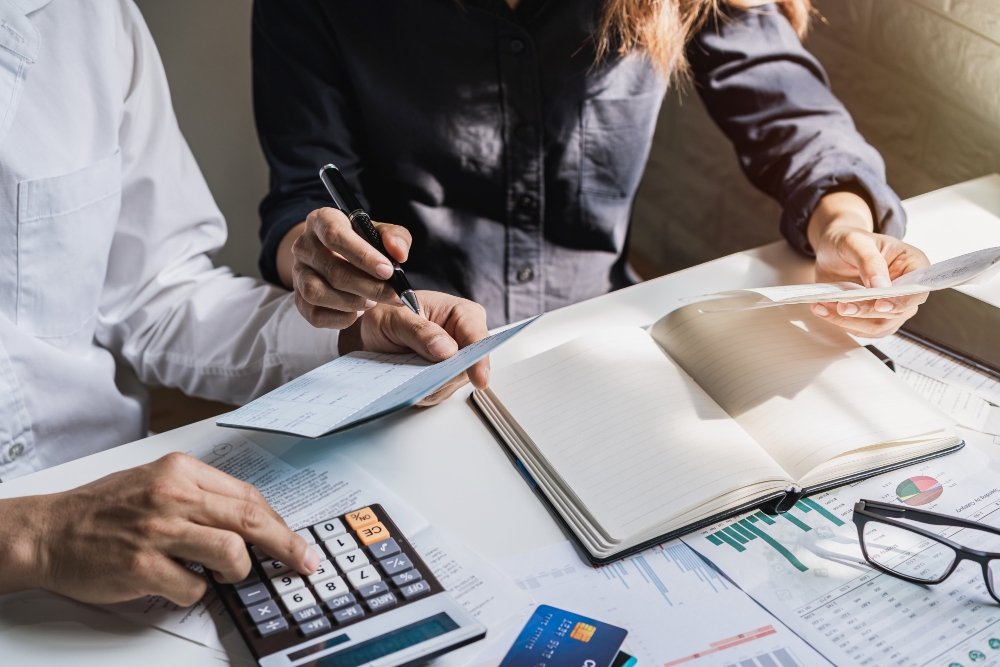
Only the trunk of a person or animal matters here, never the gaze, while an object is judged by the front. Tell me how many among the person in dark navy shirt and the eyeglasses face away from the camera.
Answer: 0

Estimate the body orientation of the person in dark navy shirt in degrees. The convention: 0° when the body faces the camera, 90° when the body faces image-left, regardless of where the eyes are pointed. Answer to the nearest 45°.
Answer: approximately 0°

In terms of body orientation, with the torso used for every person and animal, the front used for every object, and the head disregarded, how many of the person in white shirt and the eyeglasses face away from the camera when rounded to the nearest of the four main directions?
0

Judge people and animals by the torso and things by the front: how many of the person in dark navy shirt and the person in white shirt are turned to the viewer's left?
0

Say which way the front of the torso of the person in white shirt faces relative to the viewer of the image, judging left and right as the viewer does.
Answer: facing the viewer and to the right of the viewer

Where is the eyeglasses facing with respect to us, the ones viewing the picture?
facing the viewer and to the left of the viewer
